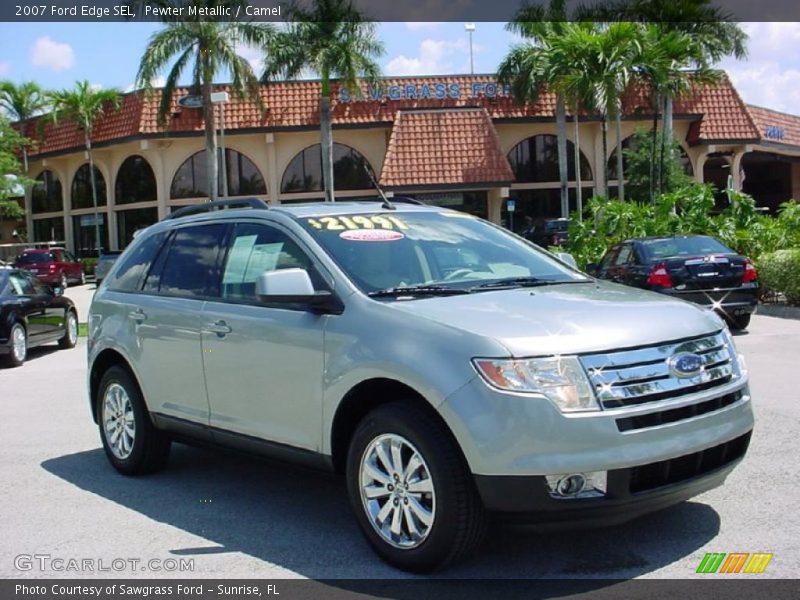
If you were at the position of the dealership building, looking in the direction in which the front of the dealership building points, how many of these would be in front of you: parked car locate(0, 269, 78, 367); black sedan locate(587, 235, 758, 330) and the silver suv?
3

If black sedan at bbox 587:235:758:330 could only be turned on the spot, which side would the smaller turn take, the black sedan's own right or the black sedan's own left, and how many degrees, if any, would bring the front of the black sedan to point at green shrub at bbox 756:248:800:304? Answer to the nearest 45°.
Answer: approximately 45° to the black sedan's own right

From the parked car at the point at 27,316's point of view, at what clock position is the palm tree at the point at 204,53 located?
The palm tree is roughly at 11 o'clock from the parked car.

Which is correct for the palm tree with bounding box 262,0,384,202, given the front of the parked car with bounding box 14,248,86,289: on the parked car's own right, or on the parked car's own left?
on the parked car's own right

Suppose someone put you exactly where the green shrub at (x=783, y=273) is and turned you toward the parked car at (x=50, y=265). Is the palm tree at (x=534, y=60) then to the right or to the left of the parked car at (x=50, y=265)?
right

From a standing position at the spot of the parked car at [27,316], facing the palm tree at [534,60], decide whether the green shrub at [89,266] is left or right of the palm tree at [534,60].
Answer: left

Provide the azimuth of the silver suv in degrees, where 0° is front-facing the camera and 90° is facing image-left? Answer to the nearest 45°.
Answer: approximately 315°

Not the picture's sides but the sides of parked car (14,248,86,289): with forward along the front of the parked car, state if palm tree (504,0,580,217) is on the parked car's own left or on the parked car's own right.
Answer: on the parked car's own right
